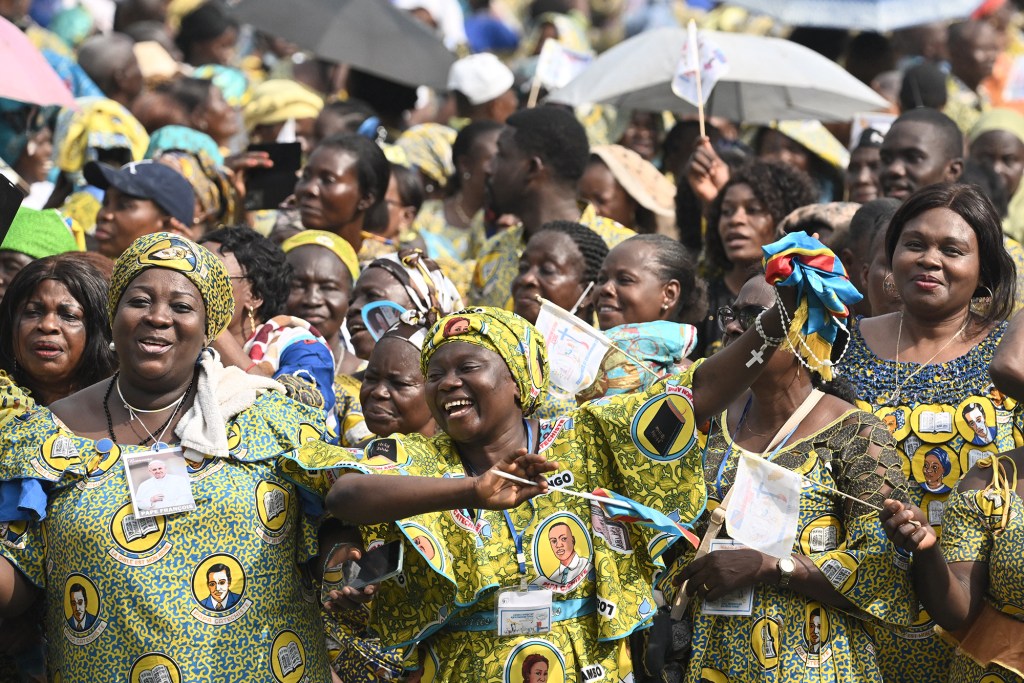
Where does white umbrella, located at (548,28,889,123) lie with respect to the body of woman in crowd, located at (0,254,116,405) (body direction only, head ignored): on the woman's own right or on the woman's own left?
on the woman's own left

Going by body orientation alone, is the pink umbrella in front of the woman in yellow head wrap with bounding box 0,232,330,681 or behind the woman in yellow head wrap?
behind

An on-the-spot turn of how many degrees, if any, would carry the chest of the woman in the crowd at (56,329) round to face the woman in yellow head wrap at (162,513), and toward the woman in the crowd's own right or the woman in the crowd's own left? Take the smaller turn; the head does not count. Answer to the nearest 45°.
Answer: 0° — they already face them

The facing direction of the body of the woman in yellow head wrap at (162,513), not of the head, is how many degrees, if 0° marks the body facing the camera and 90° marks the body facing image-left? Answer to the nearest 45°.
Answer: approximately 0°

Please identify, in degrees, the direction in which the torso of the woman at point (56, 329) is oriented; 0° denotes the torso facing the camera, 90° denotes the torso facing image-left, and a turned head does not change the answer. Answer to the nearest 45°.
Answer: approximately 0°

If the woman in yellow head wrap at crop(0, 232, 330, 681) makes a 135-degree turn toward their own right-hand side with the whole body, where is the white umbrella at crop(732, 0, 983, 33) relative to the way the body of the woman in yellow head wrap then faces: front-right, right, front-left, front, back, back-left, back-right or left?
right

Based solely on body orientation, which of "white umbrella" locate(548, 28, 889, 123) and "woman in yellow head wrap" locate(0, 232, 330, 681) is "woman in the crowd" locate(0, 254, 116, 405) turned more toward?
the woman in yellow head wrap

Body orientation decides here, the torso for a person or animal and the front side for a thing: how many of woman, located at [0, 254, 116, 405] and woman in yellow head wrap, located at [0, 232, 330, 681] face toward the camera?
2

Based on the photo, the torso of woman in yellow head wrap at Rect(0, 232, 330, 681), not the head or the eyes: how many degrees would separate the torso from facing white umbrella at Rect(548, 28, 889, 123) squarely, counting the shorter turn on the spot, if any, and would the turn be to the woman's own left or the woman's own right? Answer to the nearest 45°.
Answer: approximately 135° to the woman's own left
